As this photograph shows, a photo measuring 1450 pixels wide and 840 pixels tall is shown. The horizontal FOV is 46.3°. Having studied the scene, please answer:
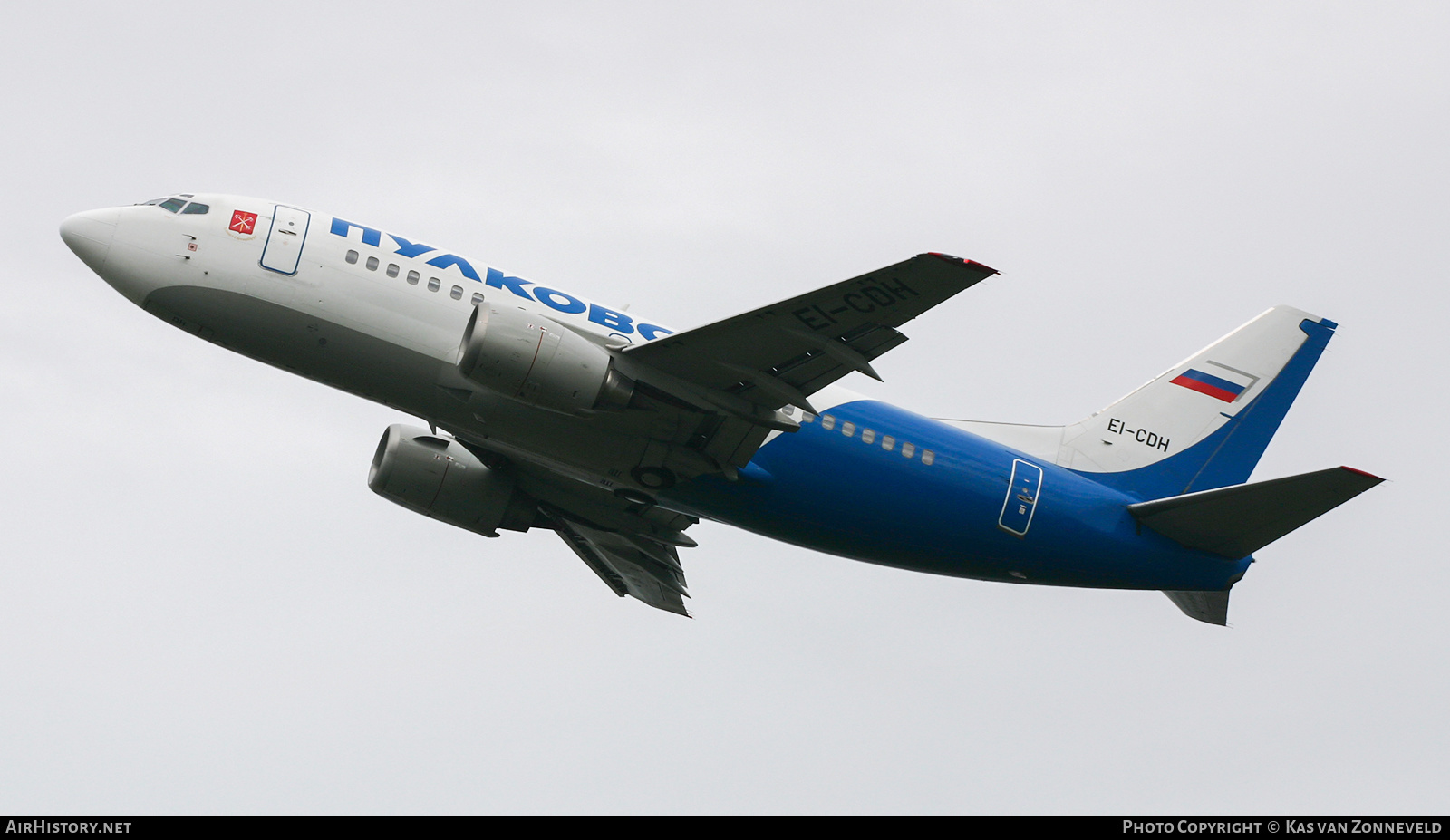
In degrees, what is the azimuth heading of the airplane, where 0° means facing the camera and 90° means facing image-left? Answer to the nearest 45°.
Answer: approximately 90°
